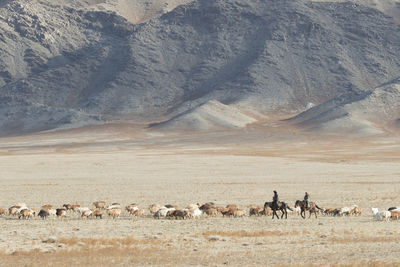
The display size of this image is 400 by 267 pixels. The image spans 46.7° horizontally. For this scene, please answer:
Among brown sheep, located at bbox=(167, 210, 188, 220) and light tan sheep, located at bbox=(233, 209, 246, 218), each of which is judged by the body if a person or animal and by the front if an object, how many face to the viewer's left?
2

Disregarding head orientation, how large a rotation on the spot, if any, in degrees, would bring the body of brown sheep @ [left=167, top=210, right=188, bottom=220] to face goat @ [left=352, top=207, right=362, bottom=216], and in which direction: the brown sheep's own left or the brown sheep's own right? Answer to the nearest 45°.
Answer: approximately 180°

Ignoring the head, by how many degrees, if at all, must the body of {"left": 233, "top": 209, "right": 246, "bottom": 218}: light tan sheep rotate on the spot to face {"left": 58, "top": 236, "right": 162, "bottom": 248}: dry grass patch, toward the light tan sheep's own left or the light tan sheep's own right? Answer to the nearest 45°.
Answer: approximately 45° to the light tan sheep's own left

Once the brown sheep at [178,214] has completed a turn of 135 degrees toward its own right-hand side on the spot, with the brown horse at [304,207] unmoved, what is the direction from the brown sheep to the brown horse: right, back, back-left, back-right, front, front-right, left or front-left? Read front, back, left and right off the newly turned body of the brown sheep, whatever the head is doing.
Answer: front-right

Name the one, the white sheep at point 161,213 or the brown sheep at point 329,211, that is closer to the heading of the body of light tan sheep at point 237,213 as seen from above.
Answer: the white sheep

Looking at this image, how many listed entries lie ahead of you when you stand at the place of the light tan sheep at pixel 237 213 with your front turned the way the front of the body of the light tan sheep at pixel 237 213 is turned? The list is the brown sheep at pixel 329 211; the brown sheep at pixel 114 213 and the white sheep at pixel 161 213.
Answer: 2

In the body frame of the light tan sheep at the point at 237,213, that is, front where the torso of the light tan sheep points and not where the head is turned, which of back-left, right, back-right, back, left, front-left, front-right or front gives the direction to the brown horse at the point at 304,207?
back

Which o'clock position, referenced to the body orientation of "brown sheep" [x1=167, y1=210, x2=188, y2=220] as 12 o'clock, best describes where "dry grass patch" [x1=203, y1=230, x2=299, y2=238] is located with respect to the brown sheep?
The dry grass patch is roughly at 8 o'clock from the brown sheep.

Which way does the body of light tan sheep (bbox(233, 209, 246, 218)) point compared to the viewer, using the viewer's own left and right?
facing to the left of the viewer

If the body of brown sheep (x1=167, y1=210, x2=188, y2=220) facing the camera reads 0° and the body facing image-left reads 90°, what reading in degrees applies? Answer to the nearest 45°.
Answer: approximately 90°
